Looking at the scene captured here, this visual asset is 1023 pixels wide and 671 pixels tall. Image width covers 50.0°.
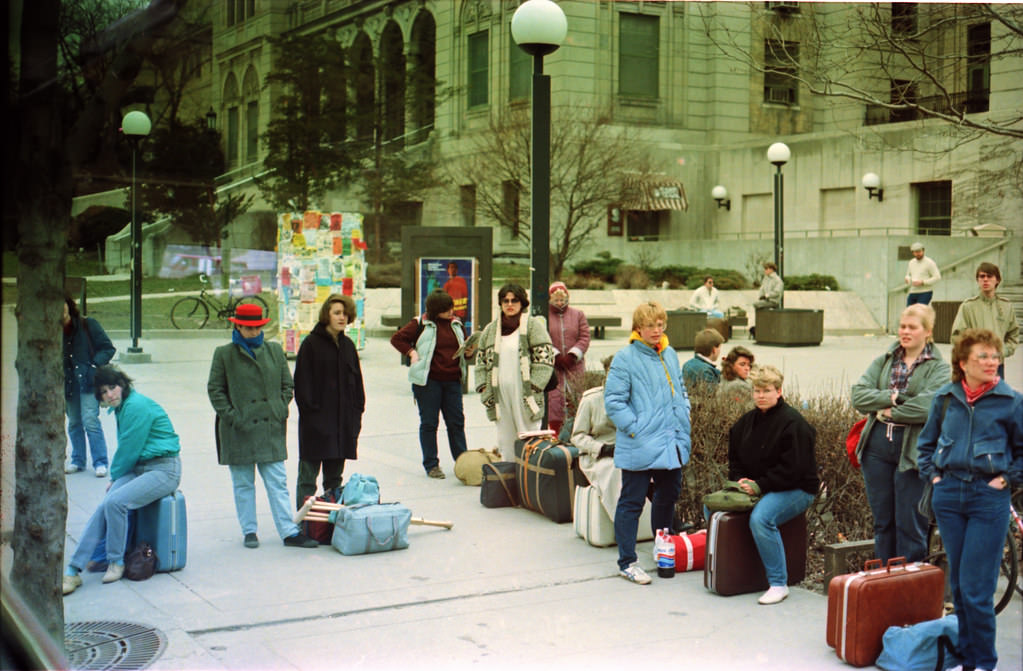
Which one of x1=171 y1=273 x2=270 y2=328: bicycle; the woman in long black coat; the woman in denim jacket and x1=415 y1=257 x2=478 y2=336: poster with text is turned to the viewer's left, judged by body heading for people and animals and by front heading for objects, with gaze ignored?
the bicycle

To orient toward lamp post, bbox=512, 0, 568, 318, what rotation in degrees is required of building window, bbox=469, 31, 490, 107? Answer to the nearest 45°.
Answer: approximately 45° to its left

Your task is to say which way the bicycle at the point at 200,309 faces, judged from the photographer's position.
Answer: facing to the left of the viewer

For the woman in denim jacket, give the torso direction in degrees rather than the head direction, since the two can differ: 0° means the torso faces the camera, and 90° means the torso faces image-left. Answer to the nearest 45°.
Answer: approximately 0°

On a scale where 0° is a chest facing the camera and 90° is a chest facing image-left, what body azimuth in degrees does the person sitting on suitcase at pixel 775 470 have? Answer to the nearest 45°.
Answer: approximately 45°

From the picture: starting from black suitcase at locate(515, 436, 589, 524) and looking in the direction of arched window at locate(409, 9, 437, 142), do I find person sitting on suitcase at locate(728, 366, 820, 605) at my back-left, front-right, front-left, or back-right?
back-right

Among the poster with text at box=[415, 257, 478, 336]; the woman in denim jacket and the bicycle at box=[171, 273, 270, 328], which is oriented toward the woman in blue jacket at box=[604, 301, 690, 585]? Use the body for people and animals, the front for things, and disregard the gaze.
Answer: the poster with text

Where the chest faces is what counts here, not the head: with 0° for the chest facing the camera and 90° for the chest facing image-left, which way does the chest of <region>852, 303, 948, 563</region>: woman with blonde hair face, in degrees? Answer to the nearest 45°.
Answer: approximately 45°

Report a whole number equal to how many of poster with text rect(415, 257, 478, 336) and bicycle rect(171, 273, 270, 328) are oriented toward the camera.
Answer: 1

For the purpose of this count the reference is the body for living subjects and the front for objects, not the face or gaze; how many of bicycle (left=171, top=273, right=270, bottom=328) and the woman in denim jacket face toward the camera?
1

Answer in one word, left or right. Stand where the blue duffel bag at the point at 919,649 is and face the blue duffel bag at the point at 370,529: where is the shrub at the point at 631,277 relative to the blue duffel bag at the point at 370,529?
right

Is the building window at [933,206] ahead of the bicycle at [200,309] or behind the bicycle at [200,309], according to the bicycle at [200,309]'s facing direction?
behind

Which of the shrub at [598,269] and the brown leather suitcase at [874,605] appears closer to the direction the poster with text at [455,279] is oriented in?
the brown leather suitcase
